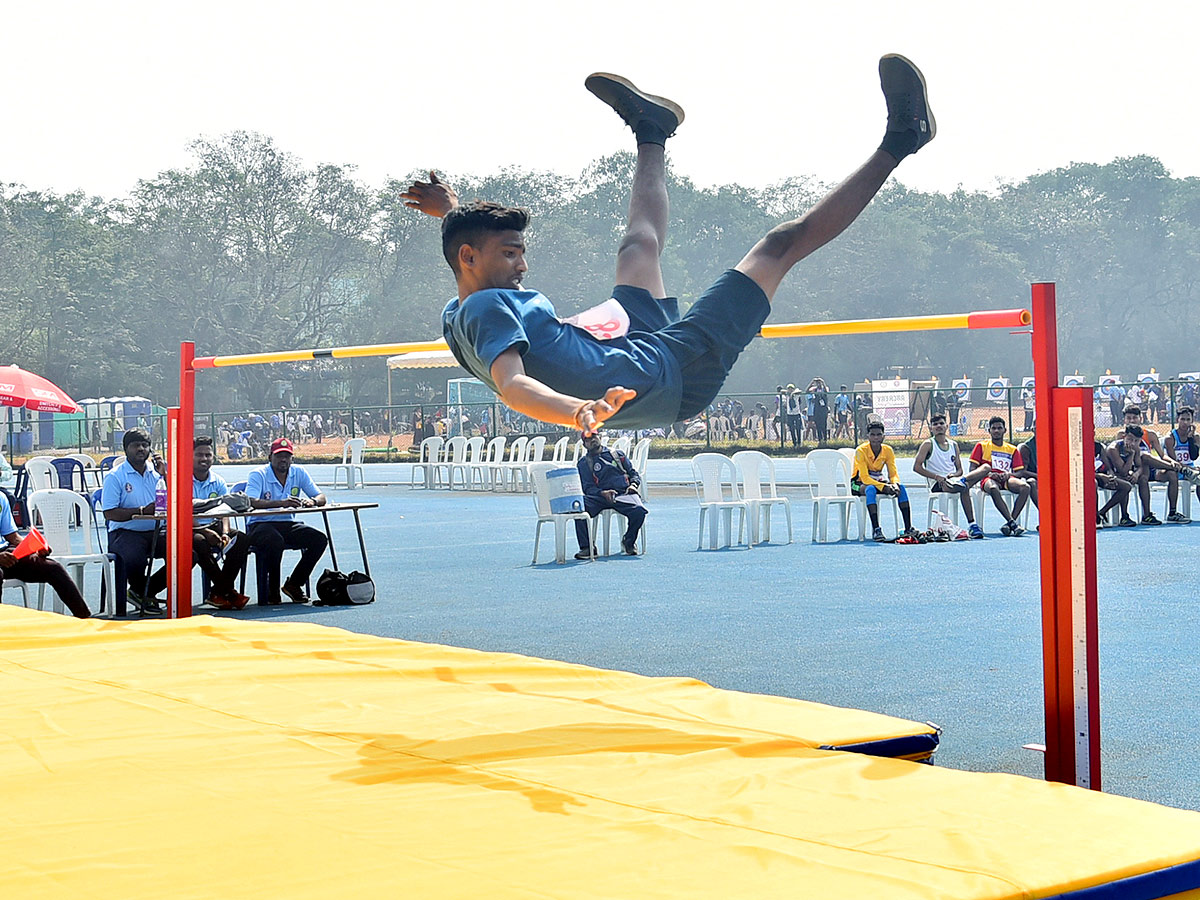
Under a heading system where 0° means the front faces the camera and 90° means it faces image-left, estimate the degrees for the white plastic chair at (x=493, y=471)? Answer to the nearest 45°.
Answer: approximately 45°

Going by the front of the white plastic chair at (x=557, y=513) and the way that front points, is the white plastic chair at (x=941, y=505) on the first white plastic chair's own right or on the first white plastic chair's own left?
on the first white plastic chair's own left

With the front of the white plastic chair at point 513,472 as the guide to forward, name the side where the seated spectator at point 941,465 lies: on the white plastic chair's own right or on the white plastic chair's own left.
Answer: on the white plastic chair's own left

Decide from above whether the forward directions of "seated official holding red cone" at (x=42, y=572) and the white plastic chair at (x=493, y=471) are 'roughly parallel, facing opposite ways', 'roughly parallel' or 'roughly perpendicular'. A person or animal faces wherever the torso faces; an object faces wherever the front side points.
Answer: roughly perpendicular

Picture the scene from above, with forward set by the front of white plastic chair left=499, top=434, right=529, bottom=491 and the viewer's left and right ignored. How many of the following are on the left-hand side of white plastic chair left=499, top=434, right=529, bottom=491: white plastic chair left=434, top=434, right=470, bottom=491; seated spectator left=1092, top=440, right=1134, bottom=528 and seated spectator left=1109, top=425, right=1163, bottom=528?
2

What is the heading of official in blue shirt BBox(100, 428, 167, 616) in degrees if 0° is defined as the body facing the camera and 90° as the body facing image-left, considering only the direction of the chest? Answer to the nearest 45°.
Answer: approximately 315°

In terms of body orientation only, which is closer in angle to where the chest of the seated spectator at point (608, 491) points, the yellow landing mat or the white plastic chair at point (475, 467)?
the yellow landing mat

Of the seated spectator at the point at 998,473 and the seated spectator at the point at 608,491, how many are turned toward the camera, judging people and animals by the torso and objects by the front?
2
